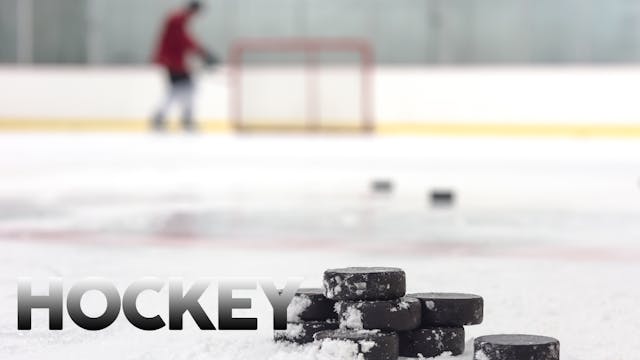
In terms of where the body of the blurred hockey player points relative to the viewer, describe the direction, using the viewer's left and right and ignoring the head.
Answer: facing to the right of the viewer

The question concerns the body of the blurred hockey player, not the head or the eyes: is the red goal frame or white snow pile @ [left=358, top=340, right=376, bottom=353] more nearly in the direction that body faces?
the red goal frame

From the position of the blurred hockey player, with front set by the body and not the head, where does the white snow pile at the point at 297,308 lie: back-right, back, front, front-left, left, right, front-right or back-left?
right

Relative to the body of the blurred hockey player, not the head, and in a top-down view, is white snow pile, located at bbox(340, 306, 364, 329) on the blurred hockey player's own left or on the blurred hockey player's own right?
on the blurred hockey player's own right

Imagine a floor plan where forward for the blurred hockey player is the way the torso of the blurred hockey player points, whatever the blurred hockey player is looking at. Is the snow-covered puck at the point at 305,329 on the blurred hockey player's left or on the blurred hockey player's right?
on the blurred hockey player's right

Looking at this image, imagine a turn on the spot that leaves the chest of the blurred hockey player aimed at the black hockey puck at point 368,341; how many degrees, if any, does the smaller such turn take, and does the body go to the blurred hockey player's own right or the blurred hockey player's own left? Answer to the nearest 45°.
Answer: approximately 90° to the blurred hockey player's own right

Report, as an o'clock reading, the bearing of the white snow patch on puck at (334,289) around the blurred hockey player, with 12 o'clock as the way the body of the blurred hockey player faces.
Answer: The white snow patch on puck is roughly at 3 o'clock from the blurred hockey player.

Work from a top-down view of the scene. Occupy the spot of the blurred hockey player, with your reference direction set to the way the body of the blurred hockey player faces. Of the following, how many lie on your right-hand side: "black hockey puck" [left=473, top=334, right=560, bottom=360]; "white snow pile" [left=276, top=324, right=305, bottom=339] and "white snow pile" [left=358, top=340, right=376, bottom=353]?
3

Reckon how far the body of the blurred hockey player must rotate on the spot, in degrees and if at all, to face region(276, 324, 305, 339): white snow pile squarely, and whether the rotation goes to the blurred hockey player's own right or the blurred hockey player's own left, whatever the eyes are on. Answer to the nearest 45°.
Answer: approximately 90° to the blurred hockey player's own right

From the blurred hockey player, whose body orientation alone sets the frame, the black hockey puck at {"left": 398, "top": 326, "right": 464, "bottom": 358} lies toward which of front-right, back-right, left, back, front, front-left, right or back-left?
right

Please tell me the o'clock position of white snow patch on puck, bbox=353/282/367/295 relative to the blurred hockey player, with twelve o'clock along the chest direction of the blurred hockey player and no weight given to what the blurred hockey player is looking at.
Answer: The white snow patch on puck is roughly at 3 o'clock from the blurred hockey player.

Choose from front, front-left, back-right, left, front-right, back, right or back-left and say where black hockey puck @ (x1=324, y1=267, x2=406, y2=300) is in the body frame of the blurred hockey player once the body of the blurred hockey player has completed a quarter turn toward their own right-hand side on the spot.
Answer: front

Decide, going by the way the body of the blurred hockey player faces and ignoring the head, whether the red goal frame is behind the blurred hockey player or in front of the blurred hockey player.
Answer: in front
